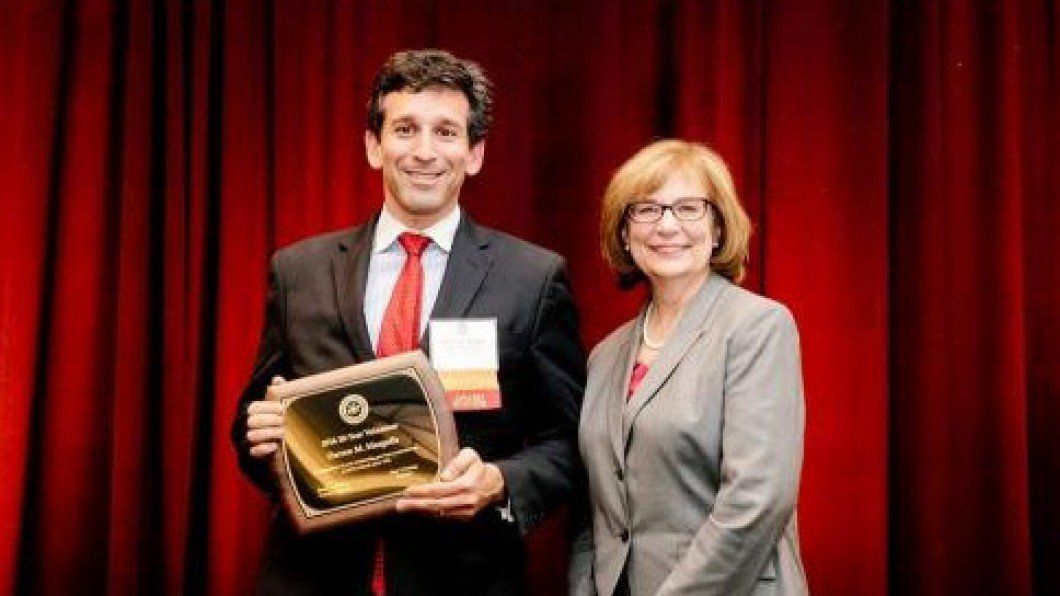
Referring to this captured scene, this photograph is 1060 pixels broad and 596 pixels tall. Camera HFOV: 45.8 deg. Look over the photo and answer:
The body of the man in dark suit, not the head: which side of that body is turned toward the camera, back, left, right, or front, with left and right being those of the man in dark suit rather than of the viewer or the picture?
front

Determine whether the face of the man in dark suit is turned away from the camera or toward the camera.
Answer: toward the camera

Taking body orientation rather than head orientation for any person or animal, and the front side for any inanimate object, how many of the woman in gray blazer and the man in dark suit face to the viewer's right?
0

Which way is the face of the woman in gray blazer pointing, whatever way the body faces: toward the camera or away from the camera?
toward the camera
